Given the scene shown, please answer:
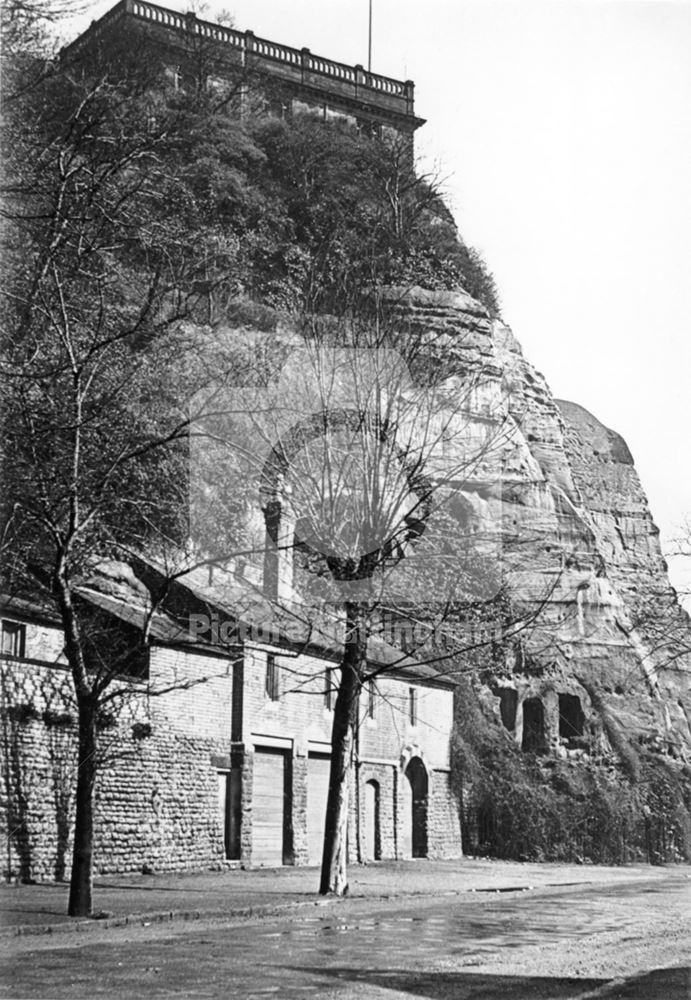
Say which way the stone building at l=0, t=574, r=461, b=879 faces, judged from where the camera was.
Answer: facing the viewer and to the right of the viewer

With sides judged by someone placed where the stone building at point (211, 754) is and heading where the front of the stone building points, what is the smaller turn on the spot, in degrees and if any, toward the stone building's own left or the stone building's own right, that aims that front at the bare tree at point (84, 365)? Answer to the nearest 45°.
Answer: approximately 45° to the stone building's own right
